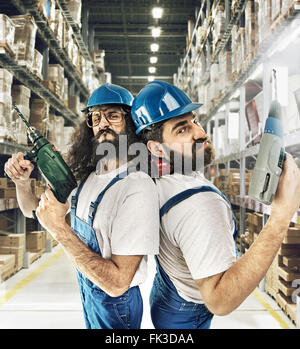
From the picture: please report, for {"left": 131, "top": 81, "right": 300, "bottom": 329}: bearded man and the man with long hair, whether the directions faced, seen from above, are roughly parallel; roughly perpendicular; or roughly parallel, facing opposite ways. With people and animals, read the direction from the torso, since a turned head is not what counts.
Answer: roughly parallel, facing opposite ways

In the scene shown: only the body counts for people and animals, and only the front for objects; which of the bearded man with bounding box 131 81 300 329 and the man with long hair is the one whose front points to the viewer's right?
the bearded man

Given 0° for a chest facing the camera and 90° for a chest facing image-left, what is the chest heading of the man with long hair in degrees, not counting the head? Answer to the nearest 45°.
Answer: approximately 45°

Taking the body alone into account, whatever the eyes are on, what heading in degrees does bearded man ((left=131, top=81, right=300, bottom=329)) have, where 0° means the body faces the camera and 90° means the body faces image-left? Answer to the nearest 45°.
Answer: approximately 270°

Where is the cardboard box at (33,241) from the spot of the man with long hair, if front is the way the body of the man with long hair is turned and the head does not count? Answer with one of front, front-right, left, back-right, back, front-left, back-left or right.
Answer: back-right

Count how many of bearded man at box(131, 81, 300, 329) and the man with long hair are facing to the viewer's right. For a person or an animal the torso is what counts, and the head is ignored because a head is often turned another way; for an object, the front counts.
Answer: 1

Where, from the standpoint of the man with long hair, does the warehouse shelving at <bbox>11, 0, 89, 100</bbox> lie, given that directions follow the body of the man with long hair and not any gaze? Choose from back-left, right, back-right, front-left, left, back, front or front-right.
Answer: back-right

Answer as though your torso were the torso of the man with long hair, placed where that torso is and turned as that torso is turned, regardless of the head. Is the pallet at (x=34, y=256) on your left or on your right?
on your right

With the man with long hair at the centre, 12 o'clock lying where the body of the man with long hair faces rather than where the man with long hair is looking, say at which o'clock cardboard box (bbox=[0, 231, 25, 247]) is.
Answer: The cardboard box is roughly at 4 o'clock from the man with long hair.

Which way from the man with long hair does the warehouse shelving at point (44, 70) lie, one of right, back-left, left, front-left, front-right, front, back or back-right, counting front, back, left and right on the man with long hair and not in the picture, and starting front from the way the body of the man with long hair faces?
back-right
